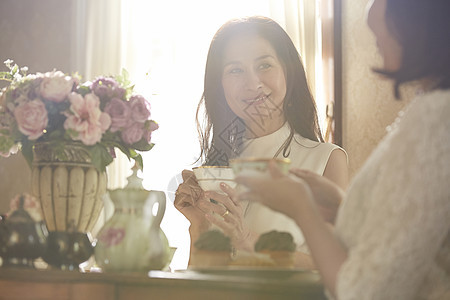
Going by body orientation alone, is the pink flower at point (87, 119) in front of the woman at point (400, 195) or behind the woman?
in front

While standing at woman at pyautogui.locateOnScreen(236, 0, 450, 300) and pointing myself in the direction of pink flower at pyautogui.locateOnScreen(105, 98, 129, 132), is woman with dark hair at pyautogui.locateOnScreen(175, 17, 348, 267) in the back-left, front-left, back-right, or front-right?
front-right

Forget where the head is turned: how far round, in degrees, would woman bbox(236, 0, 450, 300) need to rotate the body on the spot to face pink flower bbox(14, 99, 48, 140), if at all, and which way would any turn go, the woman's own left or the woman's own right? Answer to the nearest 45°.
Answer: approximately 45° to the woman's own left

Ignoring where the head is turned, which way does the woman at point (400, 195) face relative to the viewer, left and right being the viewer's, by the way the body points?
facing away from the viewer and to the left of the viewer

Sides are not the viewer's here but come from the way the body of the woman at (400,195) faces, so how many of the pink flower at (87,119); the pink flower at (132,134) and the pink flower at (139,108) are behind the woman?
0

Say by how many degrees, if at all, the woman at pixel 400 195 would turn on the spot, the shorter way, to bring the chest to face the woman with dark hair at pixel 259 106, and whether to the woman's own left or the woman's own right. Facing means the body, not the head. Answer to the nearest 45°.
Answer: approximately 45° to the woman's own right

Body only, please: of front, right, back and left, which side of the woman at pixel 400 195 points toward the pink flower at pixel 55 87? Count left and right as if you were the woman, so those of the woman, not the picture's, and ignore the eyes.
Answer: front

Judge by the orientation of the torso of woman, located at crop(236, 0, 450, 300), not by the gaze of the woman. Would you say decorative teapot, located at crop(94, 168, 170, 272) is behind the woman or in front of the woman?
in front

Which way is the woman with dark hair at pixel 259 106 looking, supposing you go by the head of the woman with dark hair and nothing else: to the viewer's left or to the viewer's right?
to the viewer's right

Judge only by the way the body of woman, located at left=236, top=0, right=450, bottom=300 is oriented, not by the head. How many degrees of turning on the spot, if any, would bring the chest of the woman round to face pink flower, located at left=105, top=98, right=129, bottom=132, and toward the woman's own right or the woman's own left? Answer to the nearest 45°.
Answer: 0° — they already face it

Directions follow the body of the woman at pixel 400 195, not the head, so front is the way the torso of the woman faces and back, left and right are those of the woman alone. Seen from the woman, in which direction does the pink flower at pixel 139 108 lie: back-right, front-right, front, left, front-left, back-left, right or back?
front
